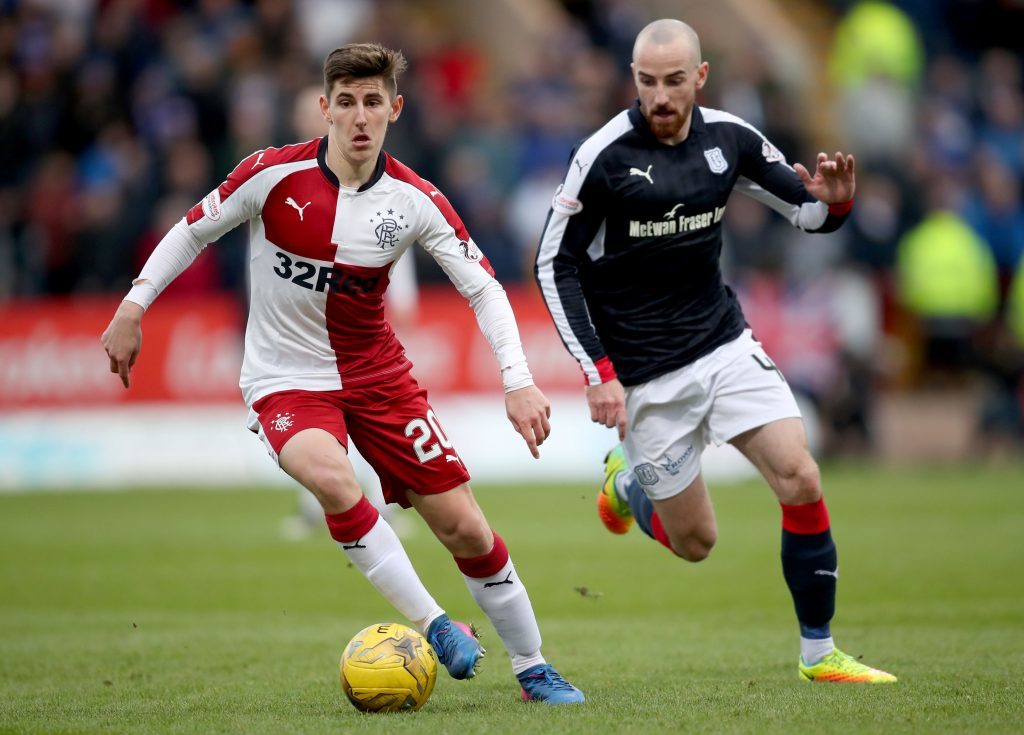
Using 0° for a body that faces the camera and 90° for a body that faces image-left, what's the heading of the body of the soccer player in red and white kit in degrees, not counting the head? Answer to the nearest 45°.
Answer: approximately 0°

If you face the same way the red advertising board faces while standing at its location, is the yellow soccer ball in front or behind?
in front

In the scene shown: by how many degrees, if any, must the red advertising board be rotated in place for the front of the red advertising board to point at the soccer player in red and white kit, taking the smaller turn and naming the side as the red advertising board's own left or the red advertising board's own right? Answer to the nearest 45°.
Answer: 0° — it already faces them

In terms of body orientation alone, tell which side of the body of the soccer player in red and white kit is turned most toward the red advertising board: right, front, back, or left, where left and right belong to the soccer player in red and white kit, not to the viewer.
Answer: back

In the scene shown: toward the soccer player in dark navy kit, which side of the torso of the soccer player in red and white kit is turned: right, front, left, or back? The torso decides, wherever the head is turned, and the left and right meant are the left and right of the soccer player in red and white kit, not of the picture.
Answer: left

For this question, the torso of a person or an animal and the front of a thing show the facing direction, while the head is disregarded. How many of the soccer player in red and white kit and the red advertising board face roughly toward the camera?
2

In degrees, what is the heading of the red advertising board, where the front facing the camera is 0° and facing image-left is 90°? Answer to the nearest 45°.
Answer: approximately 0°
